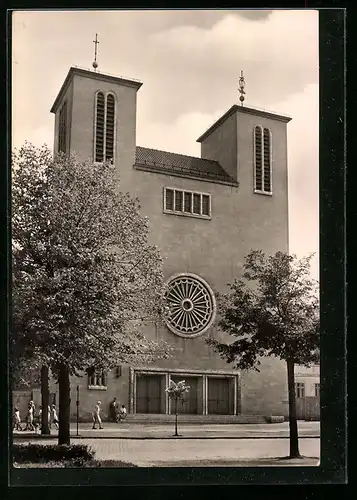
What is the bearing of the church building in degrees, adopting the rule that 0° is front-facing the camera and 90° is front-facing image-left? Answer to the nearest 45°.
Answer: approximately 315°
